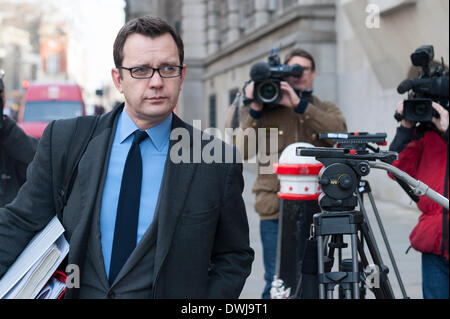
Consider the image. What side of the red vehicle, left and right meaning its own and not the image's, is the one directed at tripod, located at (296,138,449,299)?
front

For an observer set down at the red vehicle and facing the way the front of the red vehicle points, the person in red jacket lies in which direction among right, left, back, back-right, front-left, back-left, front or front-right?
front

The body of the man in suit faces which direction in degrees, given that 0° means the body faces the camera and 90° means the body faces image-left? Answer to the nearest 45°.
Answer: approximately 0°

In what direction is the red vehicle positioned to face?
toward the camera

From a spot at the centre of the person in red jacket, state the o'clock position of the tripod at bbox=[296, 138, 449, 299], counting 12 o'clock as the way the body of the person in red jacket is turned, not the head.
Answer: The tripod is roughly at 11 o'clock from the person in red jacket.

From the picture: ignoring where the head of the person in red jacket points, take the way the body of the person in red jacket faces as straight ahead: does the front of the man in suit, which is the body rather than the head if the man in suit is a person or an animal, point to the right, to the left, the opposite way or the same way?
to the left

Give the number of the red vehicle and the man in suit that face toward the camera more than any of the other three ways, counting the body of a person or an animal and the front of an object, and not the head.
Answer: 2

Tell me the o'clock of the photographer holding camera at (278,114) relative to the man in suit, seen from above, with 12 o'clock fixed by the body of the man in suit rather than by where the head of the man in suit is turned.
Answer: The photographer holding camera is roughly at 7 o'clock from the man in suit.
